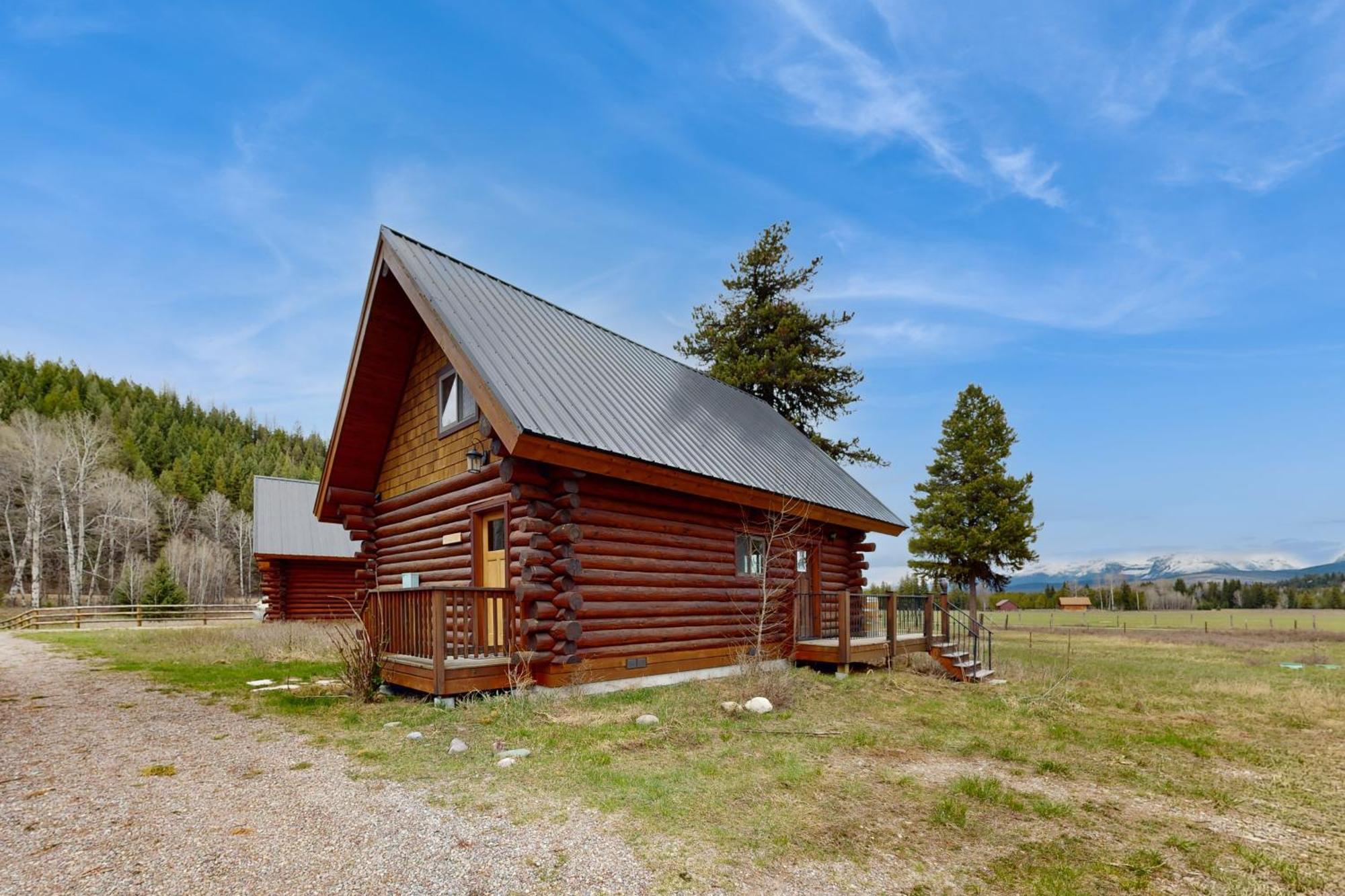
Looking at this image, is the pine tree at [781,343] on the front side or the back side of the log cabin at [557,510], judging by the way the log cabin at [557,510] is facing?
on the back side

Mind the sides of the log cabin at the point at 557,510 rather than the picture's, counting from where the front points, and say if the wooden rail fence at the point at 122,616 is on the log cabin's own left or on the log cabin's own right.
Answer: on the log cabin's own right

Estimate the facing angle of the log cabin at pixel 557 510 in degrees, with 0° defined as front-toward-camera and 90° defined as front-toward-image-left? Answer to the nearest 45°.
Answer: approximately 45°

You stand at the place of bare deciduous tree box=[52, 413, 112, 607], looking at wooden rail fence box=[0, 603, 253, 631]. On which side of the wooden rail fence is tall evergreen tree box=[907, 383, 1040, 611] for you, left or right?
left
